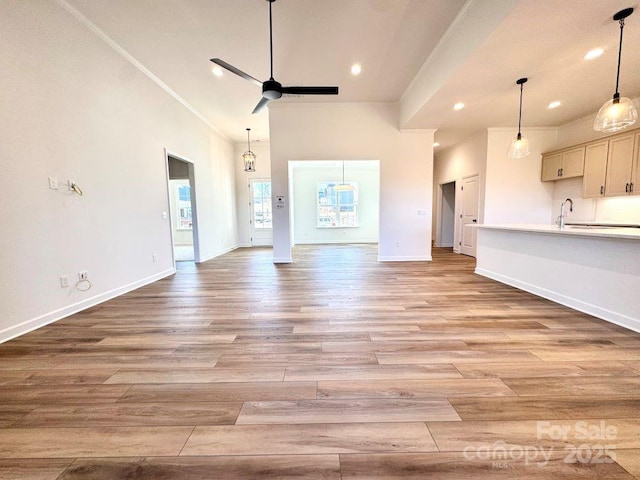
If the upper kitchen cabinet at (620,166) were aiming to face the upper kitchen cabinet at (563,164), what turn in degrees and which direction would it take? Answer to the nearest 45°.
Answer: approximately 90° to its right

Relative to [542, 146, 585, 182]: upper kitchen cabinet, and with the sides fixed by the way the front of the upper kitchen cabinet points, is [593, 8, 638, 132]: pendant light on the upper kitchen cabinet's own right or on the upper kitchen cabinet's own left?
on the upper kitchen cabinet's own left

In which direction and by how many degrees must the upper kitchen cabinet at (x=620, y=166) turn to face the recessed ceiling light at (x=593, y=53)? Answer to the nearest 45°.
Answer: approximately 45° to its left

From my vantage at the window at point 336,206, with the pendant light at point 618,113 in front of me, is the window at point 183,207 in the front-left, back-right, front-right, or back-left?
back-right

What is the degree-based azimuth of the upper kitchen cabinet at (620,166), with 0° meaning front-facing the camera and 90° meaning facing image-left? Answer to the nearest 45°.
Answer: approximately 45°

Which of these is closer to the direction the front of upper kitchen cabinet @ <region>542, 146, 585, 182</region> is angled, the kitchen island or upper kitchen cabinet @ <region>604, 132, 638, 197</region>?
the kitchen island
